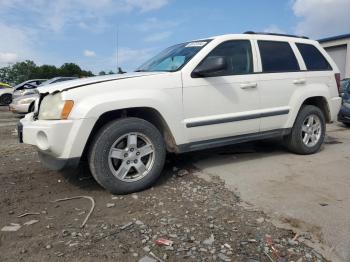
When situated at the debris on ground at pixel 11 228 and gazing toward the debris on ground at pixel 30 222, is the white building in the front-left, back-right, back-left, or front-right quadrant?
front-left

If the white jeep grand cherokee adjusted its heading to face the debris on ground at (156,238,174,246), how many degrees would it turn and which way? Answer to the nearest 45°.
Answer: approximately 45° to its left

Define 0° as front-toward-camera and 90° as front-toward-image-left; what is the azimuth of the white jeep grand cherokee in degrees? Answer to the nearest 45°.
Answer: approximately 45°

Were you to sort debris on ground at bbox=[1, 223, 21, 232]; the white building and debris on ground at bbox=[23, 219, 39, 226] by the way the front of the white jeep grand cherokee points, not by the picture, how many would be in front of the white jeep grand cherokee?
2

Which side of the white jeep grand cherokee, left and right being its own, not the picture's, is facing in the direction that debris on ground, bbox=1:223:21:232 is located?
front

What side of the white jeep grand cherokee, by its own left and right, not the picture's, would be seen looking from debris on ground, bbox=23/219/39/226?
front
